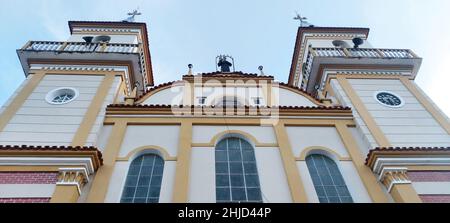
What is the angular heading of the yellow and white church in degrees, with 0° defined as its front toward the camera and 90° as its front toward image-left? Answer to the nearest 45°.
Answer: approximately 0°
